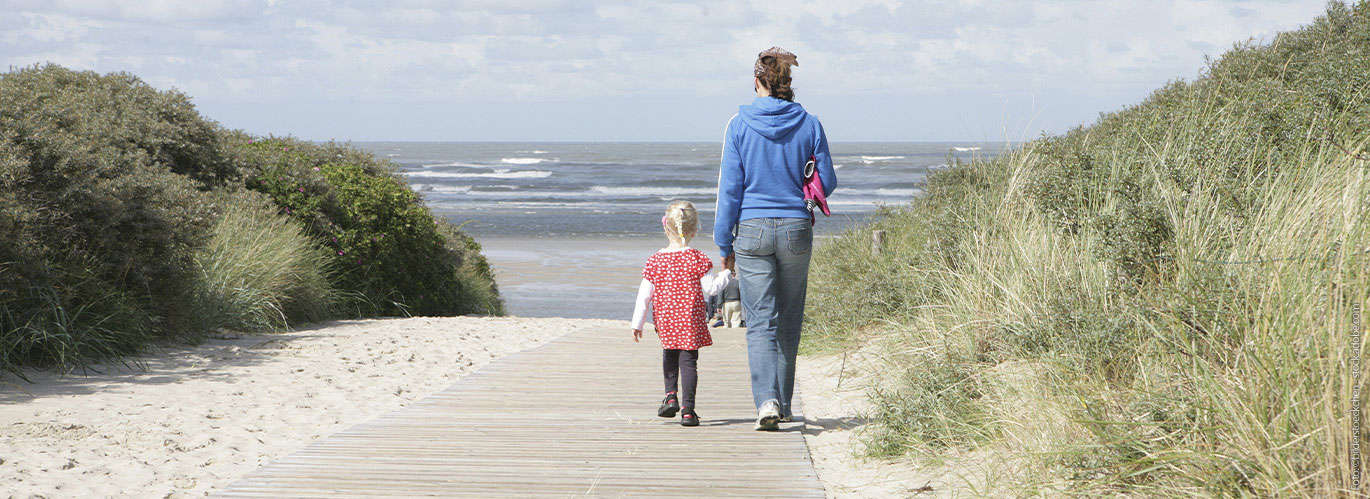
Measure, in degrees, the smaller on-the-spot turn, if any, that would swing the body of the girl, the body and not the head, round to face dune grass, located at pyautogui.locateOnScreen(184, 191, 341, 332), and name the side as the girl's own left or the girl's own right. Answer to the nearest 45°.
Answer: approximately 45° to the girl's own left

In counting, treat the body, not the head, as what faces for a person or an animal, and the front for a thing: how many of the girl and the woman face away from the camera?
2

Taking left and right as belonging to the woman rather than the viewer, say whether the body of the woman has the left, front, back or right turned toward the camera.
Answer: back

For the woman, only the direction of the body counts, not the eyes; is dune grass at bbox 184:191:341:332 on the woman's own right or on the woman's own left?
on the woman's own left

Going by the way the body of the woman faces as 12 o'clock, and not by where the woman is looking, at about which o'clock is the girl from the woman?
The girl is roughly at 10 o'clock from the woman.

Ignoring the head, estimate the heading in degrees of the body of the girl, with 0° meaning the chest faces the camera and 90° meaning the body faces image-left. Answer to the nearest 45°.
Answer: approximately 180°

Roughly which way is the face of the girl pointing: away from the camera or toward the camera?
away from the camera
